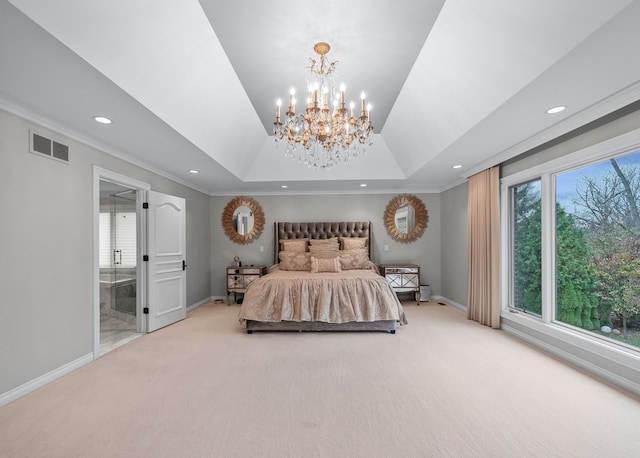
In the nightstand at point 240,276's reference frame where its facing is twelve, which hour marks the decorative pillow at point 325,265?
The decorative pillow is roughly at 10 o'clock from the nightstand.

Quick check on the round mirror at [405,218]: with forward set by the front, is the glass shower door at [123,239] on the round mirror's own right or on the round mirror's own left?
on the round mirror's own right

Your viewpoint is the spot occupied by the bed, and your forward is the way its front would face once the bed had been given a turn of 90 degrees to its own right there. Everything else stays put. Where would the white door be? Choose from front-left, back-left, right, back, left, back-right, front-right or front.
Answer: front

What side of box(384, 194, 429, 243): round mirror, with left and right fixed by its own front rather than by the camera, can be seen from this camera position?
front

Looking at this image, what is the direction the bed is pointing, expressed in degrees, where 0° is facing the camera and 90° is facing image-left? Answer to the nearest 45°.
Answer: approximately 0°

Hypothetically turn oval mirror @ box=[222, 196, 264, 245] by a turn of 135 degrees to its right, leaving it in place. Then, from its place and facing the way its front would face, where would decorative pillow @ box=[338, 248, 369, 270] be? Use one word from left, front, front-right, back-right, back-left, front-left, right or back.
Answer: back

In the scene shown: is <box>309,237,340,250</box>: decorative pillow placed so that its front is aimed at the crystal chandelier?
yes

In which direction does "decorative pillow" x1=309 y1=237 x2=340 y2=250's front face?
toward the camera

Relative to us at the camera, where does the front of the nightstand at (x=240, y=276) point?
facing the viewer

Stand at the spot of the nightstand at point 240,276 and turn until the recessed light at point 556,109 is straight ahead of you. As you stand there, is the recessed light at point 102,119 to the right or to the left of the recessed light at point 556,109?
right

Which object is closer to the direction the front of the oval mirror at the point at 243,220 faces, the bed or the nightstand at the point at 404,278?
the bed

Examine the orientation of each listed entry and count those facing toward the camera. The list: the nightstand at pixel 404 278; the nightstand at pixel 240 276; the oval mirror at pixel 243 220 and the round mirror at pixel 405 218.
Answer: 4
